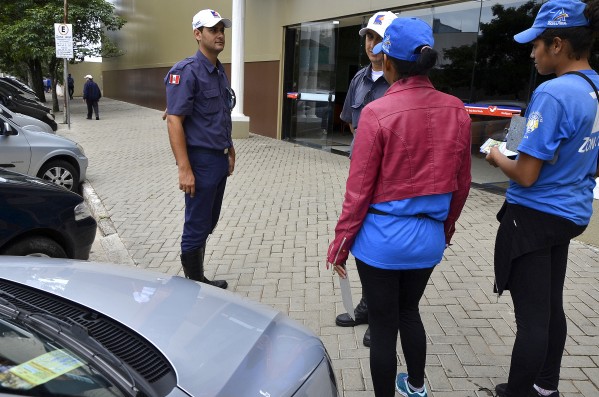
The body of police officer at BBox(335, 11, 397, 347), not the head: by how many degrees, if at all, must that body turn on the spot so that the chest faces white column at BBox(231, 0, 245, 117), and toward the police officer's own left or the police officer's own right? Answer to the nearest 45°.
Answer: approximately 135° to the police officer's own right

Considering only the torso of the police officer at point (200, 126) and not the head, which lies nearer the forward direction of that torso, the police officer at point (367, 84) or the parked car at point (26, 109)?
the police officer

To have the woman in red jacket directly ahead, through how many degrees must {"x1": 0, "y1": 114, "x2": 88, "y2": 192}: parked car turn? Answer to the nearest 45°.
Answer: approximately 90° to its right

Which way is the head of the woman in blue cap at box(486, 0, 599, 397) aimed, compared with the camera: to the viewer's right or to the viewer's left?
to the viewer's left

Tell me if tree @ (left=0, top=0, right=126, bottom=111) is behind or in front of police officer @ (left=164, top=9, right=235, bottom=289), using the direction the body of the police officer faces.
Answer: behind

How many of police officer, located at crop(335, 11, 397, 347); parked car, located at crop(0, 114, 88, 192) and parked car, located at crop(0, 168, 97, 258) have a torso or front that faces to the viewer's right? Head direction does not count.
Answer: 2

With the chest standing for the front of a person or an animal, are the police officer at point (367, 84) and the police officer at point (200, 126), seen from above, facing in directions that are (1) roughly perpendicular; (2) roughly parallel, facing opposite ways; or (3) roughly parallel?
roughly perpendicular

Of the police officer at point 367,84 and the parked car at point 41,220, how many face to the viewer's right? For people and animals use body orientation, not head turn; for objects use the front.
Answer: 1

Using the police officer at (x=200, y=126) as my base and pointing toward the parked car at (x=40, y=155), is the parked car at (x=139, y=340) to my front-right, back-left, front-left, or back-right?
back-left

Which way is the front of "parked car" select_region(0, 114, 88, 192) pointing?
to the viewer's right

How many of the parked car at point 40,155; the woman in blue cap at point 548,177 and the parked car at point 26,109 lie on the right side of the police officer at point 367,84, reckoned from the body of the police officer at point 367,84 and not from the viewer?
2

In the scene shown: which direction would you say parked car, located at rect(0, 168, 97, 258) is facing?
to the viewer's right

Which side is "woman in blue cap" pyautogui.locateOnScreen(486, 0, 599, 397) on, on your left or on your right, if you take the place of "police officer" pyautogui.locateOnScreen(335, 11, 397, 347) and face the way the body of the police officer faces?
on your left

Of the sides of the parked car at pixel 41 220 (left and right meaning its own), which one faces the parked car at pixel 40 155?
left

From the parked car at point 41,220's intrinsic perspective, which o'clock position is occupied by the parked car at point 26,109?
the parked car at point 26,109 is roughly at 9 o'clock from the parked car at point 41,220.

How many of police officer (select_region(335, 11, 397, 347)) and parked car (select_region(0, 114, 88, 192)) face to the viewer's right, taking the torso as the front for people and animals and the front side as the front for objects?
1

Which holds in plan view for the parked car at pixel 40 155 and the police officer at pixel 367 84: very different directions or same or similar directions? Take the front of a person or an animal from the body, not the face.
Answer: very different directions
